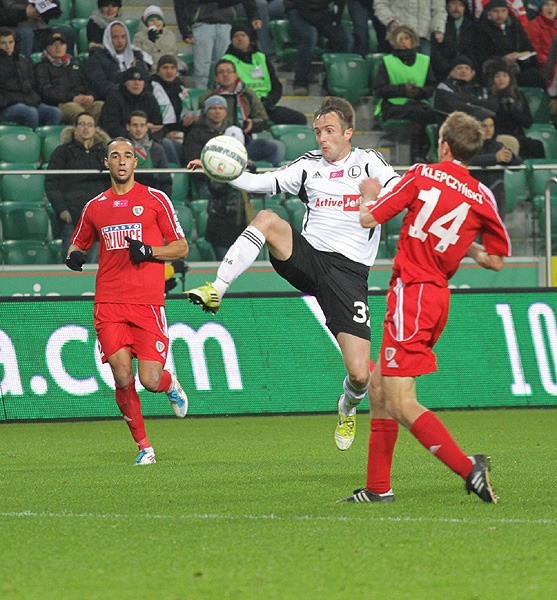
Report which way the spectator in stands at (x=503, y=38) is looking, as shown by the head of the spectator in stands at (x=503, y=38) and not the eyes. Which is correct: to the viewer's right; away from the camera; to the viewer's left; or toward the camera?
toward the camera

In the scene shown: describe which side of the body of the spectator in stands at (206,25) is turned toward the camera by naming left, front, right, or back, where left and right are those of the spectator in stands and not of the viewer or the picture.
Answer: front

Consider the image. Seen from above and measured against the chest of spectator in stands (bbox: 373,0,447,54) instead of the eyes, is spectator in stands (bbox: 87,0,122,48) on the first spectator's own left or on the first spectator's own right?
on the first spectator's own right

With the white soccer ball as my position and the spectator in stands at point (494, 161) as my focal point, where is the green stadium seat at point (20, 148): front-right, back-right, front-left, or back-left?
front-left

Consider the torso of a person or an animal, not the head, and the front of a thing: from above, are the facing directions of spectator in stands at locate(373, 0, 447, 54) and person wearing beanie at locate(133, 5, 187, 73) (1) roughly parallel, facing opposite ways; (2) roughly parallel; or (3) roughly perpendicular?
roughly parallel

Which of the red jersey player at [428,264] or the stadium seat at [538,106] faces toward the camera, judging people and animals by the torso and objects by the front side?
the stadium seat

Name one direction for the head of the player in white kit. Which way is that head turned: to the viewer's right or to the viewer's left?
to the viewer's left

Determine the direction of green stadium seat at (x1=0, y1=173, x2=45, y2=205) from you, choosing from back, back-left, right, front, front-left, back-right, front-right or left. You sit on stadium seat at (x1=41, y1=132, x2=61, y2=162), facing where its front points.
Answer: front

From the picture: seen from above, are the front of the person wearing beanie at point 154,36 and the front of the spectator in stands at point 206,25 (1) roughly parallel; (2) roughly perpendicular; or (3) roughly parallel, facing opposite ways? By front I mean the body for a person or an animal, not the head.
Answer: roughly parallel

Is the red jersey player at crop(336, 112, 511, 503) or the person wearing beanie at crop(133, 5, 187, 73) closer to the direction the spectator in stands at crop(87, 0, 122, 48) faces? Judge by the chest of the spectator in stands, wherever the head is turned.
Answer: the red jersey player

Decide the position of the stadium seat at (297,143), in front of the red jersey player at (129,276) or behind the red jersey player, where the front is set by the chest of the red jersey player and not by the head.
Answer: behind

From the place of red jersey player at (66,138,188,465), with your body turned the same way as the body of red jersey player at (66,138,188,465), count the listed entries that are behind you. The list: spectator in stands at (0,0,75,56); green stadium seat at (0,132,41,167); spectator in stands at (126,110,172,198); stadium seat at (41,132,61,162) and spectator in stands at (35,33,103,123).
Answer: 5

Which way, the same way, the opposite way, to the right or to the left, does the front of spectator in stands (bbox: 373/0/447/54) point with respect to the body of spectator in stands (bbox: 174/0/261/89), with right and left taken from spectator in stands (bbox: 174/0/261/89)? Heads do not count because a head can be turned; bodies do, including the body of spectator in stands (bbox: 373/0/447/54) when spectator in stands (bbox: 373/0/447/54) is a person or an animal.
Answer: the same way

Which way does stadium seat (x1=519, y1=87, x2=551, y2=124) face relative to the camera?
toward the camera

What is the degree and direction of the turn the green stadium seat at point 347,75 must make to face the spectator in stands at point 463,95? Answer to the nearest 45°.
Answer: approximately 45° to its left
